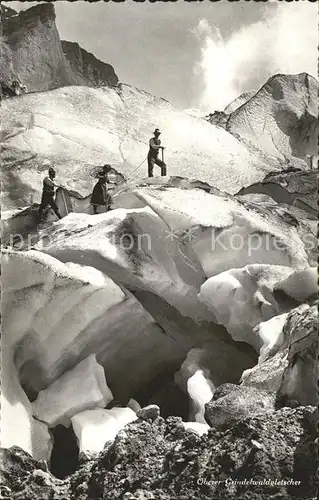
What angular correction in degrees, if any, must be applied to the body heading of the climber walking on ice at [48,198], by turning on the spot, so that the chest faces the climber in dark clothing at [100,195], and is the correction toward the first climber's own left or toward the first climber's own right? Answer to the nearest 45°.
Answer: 0° — they already face them

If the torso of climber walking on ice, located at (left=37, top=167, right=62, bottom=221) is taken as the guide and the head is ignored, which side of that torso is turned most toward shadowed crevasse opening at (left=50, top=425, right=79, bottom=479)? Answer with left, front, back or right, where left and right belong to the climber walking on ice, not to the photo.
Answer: right

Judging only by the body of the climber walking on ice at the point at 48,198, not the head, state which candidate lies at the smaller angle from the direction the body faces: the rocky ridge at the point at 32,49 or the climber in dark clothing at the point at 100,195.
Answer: the climber in dark clothing

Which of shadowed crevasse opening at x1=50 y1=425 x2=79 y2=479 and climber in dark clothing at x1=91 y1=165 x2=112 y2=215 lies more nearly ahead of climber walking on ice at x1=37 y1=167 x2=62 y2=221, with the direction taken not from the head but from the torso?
the climber in dark clothing

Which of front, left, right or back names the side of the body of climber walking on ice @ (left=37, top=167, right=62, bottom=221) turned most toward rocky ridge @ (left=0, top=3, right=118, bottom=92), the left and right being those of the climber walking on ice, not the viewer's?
left

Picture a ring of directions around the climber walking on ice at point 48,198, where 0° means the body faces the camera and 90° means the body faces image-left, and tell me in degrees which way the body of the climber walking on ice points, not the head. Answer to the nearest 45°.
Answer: approximately 270°
